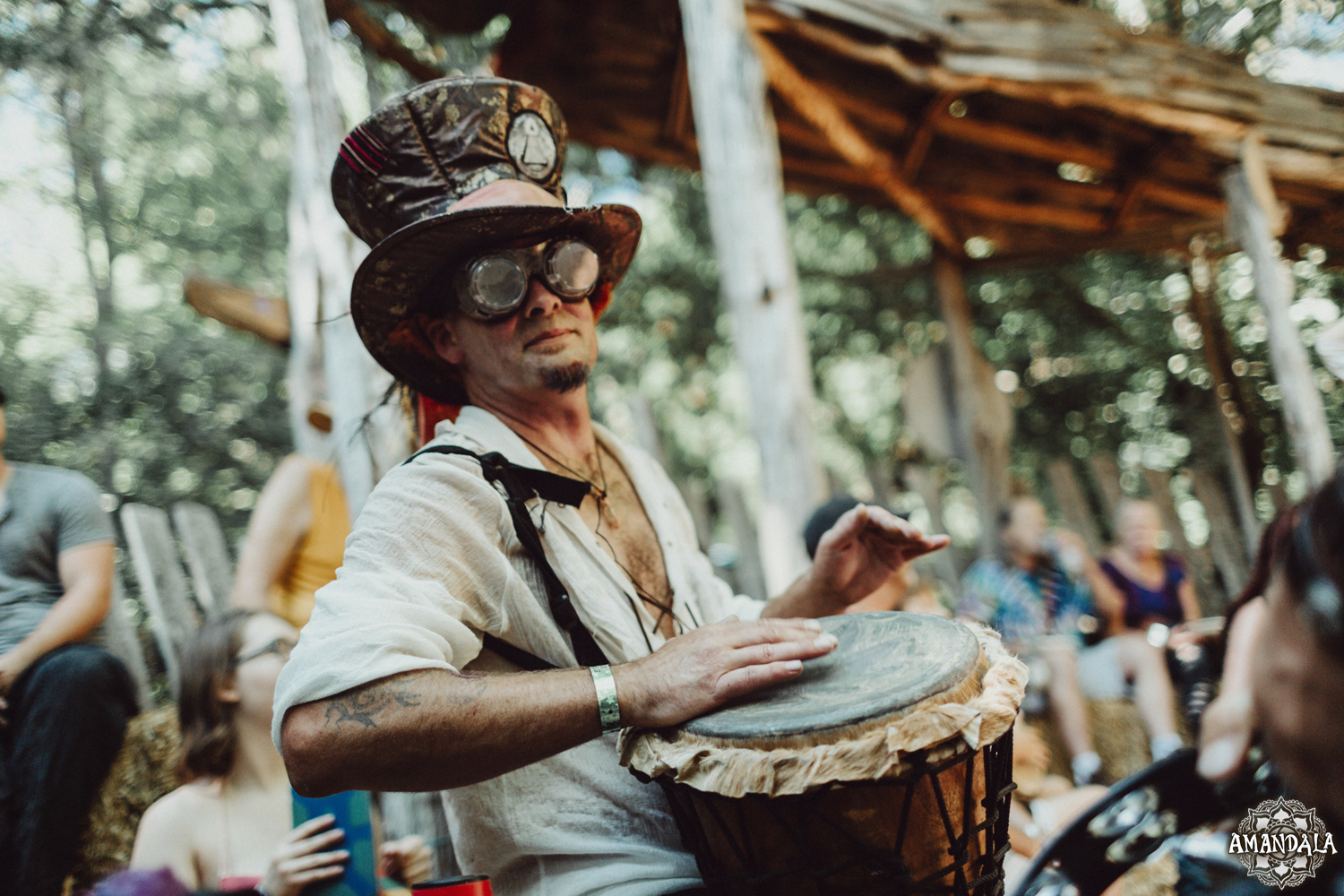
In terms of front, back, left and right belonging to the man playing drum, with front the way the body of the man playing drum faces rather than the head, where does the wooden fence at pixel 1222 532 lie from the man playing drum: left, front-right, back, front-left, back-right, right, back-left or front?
left

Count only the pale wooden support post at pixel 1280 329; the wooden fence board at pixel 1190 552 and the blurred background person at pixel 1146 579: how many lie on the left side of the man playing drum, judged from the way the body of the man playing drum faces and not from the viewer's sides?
3

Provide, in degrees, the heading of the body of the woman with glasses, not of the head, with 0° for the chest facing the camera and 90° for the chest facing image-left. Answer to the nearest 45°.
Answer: approximately 315°

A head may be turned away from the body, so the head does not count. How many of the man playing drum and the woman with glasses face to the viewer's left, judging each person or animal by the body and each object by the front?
0

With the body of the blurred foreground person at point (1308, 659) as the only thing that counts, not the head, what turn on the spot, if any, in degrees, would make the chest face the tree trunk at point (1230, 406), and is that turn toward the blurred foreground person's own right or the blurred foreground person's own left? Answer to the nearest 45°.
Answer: approximately 90° to the blurred foreground person's own right

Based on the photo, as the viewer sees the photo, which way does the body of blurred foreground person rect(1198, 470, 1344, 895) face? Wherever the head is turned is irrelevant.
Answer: to the viewer's left

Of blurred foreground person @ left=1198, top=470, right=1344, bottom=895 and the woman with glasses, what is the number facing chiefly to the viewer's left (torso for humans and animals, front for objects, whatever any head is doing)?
1

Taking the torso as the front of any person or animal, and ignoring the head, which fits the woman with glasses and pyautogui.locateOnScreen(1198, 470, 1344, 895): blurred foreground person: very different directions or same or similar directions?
very different directions

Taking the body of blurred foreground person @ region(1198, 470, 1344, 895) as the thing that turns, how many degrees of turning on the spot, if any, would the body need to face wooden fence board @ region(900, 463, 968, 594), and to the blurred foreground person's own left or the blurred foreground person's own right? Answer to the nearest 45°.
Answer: approximately 90° to the blurred foreground person's own right

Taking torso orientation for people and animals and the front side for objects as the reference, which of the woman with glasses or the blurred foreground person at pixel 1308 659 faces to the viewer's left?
the blurred foreground person
